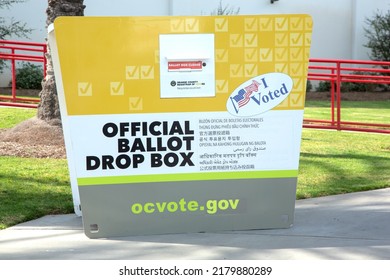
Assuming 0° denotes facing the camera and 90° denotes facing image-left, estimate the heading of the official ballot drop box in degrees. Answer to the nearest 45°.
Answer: approximately 0°

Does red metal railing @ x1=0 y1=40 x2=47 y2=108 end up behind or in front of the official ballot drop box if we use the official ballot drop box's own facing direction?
behind

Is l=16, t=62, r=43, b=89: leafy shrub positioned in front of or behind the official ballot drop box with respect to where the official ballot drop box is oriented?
behind

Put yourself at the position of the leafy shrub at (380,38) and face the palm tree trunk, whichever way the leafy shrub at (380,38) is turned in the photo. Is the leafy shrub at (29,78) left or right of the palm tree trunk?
right

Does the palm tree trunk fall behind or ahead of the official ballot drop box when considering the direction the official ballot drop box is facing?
behind

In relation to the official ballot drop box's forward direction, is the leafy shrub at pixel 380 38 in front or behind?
behind
